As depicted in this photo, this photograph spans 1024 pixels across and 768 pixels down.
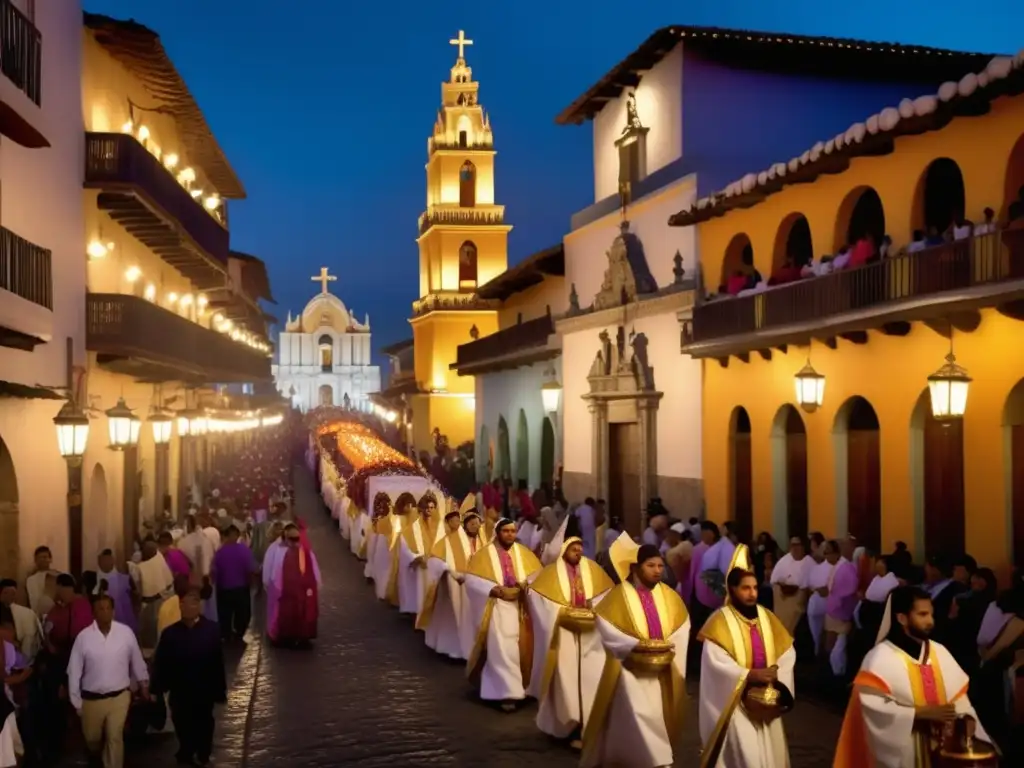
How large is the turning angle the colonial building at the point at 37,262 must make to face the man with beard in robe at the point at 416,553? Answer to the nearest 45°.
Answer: approximately 45° to its left

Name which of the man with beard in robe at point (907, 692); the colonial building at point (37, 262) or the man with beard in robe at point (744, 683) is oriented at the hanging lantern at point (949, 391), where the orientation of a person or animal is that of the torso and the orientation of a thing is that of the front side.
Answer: the colonial building

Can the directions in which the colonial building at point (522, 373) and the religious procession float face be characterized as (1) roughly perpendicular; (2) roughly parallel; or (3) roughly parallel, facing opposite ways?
roughly perpendicular

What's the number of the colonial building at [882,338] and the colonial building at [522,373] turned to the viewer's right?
0

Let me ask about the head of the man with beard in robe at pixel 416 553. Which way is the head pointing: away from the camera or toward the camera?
toward the camera

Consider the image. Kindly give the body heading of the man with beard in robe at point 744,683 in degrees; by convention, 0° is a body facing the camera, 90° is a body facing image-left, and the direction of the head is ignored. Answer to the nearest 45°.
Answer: approximately 315°

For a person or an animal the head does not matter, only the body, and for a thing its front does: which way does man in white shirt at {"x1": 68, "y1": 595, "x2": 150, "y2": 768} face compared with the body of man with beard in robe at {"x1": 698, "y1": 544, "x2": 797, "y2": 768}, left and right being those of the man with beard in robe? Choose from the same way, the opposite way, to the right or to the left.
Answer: the same way

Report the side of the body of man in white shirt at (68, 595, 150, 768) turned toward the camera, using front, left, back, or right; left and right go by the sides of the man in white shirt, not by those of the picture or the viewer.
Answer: front

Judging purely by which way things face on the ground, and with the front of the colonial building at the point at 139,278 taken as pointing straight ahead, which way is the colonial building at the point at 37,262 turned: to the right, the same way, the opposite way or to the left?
the same way

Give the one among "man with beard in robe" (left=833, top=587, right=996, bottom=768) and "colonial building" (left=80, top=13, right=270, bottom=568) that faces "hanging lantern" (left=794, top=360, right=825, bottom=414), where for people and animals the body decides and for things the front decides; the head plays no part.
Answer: the colonial building

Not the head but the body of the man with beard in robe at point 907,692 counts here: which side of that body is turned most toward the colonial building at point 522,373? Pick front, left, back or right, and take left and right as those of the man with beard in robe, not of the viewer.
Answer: back

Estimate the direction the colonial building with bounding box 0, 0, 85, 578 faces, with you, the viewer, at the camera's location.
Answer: facing the viewer and to the right of the viewer

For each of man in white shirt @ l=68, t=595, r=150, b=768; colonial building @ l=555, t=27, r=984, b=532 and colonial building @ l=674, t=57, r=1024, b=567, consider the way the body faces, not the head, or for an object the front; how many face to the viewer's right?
0

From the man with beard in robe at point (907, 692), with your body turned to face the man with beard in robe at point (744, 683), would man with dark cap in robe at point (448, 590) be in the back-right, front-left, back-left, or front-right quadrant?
front-right

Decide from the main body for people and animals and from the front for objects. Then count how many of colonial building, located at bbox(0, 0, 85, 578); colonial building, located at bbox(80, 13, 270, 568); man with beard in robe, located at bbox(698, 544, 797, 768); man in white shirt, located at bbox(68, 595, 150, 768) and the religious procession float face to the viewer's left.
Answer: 0

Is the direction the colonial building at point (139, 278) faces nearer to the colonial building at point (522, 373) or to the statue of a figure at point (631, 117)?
the statue of a figure

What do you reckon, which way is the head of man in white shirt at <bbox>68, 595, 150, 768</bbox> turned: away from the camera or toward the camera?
toward the camera

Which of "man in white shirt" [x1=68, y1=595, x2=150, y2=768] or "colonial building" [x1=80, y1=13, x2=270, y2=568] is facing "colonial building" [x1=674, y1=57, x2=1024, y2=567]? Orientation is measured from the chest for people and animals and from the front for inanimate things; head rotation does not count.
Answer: "colonial building" [x1=80, y1=13, x2=270, y2=568]

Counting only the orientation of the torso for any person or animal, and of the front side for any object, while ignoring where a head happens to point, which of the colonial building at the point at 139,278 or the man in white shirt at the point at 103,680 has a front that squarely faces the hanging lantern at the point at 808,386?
the colonial building
